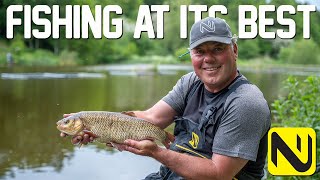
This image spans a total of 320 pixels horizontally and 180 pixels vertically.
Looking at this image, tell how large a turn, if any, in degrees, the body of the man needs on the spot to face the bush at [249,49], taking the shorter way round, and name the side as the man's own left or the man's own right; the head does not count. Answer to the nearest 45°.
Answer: approximately 135° to the man's own right

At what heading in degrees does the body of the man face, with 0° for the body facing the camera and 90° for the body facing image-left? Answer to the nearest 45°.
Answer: approximately 45°

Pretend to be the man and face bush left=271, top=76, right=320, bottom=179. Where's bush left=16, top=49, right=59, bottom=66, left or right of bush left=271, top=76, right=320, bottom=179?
left

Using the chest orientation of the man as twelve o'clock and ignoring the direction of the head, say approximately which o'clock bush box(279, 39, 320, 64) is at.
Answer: The bush is roughly at 5 o'clock from the man.

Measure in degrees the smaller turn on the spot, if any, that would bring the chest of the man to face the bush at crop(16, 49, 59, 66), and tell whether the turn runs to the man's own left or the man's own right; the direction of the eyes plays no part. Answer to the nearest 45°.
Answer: approximately 135° to the man's own right
